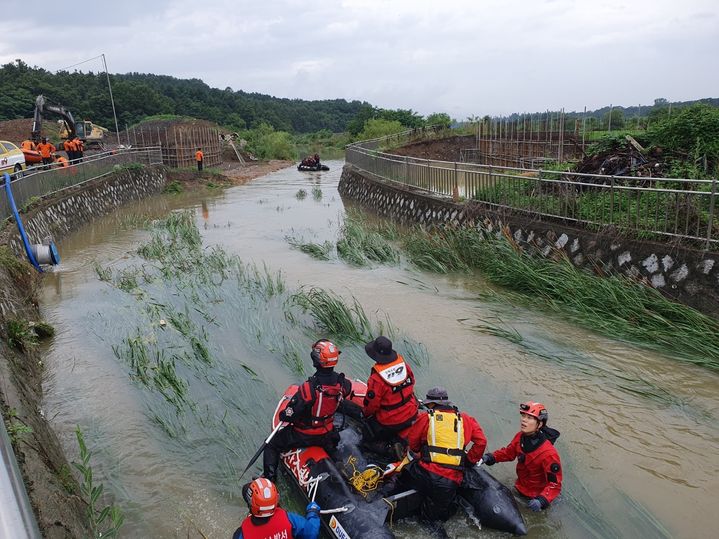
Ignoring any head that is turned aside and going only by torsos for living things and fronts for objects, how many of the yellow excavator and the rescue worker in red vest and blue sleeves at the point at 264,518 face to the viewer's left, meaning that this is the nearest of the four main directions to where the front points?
1

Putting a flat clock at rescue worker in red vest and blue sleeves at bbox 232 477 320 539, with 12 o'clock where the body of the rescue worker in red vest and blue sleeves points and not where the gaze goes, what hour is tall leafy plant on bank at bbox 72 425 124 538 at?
The tall leafy plant on bank is roughly at 10 o'clock from the rescue worker in red vest and blue sleeves.

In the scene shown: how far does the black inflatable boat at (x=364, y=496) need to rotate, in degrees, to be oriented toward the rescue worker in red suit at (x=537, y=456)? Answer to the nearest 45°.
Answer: approximately 135° to its right

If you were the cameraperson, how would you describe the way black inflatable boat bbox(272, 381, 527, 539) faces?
facing away from the viewer and to the left of the viewer

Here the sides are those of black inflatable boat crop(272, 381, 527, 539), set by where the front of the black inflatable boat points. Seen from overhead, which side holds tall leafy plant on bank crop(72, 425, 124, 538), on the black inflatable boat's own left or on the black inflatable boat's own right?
on the black inflatable boat's own left

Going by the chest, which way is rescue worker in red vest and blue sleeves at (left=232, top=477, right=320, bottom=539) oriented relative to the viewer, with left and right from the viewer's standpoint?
facing away from the viewer

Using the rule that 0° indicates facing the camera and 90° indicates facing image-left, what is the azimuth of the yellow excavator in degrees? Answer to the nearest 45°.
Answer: approximately 90°

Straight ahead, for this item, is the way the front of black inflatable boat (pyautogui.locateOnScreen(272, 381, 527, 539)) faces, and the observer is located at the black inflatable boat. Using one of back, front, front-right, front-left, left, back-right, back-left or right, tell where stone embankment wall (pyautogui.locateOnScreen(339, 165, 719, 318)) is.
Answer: right

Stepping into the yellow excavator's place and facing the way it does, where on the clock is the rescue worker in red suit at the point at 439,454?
The rescue worker in red suit is roughly at 9 o'clock from the yellow excavator.

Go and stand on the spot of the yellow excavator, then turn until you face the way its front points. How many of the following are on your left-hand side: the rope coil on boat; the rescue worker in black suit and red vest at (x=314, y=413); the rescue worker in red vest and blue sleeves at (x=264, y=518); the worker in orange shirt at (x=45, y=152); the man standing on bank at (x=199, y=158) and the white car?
5

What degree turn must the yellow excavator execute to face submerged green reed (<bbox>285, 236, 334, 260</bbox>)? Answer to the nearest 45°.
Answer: approximately 90° to its left

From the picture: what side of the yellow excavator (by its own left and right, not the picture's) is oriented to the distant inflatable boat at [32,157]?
left

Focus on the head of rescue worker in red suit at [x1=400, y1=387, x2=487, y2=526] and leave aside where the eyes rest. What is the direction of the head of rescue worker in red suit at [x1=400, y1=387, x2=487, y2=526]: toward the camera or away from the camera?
away from the camera

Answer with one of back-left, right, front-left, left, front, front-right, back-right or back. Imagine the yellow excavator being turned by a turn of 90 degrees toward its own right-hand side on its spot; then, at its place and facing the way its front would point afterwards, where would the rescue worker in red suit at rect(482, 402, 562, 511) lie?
back

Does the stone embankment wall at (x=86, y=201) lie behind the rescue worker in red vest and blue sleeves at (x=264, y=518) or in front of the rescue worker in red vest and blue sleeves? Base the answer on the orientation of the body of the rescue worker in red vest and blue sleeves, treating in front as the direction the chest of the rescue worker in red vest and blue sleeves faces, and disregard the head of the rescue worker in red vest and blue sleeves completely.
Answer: in front

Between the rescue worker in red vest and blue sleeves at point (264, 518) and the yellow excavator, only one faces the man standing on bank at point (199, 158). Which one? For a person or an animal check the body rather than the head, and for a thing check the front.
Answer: the rescue worker in red vest and blue sleeves

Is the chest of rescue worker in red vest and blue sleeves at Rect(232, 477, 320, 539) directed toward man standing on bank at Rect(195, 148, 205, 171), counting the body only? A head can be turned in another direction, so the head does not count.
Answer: yes

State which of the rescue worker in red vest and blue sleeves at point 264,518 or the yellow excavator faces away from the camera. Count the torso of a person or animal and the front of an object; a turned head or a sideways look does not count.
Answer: the rescue worker in red vest and blue sleeves

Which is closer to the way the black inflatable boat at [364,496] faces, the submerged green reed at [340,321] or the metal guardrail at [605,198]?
the submerged green reed

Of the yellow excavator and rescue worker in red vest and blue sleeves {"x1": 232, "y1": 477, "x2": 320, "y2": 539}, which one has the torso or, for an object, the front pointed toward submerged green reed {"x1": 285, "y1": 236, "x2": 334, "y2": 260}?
the rescue worker in red vest and blue sleeves
